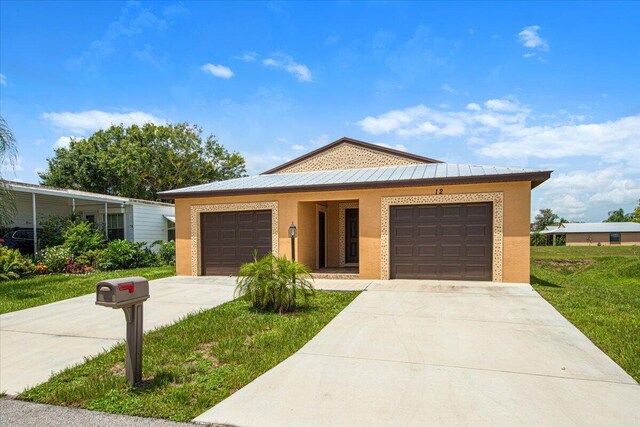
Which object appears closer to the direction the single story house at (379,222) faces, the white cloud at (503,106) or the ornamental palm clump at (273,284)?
the ornamental palm clump

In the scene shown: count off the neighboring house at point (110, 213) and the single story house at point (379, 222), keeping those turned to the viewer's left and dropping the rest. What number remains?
0

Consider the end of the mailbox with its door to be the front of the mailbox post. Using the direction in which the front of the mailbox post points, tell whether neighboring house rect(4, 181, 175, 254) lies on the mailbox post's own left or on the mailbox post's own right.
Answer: on the mailbox post's own right

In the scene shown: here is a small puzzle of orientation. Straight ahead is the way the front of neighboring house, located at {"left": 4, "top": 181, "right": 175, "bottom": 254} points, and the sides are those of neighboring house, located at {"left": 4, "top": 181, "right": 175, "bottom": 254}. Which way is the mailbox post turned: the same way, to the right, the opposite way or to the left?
to the right

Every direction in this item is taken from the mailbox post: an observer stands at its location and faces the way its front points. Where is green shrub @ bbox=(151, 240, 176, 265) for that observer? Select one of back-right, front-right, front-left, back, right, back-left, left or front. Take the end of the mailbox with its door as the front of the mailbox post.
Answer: back-right

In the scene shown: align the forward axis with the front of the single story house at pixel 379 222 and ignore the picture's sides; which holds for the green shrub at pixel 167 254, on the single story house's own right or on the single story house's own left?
on the single story house's own right

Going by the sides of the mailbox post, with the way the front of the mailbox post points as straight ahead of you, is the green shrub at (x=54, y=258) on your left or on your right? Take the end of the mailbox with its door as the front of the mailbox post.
on your right

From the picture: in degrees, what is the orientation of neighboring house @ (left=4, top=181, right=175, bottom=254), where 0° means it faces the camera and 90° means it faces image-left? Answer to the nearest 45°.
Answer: approximately 315°
